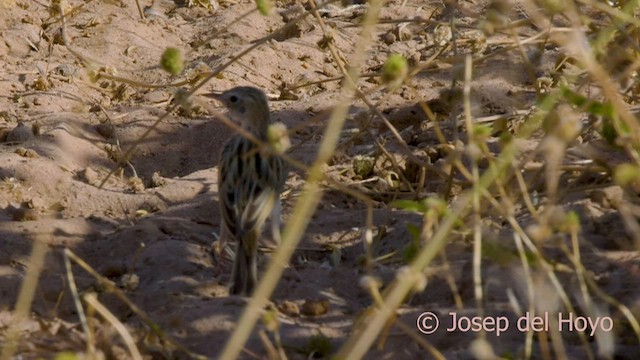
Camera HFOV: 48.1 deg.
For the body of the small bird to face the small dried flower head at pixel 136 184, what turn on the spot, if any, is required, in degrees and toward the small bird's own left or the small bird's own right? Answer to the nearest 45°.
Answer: approximately 45° to the small bird's own left

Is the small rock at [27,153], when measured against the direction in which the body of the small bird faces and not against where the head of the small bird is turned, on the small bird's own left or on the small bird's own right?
on the small bird's own left

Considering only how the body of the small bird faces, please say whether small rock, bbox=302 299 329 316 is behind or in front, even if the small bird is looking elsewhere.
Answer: behind

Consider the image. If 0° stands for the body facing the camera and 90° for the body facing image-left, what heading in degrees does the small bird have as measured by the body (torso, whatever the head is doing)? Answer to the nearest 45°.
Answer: approximately 180°

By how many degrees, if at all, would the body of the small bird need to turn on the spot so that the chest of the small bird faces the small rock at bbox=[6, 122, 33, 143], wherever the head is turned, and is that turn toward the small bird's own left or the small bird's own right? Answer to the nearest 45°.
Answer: approximately 45° to the small bird's own left

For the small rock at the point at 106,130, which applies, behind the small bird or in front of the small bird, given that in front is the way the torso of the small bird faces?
in front

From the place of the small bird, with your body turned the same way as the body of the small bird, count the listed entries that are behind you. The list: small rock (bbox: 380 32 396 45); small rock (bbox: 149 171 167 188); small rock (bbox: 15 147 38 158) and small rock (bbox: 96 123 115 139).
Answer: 0

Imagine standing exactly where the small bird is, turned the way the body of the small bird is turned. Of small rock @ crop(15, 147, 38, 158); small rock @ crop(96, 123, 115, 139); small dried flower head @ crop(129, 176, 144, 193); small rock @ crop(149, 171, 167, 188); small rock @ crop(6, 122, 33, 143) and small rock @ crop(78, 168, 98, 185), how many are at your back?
0

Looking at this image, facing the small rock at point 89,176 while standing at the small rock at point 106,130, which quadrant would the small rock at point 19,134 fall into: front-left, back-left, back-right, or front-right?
front-right

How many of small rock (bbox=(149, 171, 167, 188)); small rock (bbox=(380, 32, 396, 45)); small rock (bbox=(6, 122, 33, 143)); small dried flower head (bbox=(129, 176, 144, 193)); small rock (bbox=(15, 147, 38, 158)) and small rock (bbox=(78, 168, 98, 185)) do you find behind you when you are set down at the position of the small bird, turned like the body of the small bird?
0
